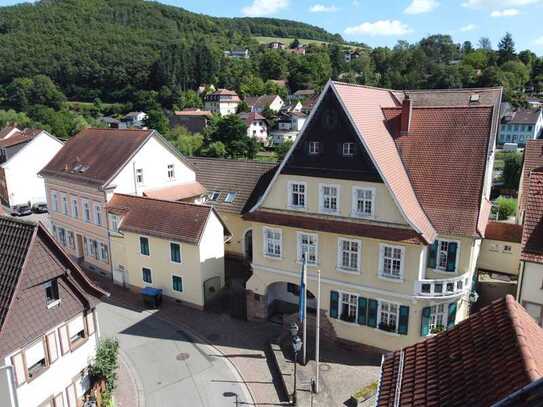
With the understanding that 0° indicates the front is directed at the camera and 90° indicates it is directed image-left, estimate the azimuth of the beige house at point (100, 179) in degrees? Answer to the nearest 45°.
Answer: approximately 45°

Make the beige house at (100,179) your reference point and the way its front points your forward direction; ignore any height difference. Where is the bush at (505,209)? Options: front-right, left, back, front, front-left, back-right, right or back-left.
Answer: back-left

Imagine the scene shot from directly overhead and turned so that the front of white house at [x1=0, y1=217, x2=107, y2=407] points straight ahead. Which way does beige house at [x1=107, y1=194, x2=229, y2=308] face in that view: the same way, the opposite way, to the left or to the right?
to the right

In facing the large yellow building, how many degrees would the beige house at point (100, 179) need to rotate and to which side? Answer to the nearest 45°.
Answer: approximately 90° to its left

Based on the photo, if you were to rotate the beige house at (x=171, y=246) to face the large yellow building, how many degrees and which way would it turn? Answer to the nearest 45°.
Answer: approximately 90° to its left

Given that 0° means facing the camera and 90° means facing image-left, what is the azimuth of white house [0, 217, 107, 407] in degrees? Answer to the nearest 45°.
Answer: approximately 315°
